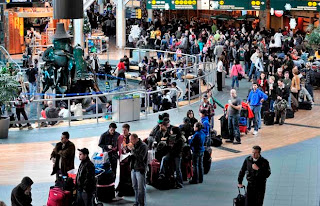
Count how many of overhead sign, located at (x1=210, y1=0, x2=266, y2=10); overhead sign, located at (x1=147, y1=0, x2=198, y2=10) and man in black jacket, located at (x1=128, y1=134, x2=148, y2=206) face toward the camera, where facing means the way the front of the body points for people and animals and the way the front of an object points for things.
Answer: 2

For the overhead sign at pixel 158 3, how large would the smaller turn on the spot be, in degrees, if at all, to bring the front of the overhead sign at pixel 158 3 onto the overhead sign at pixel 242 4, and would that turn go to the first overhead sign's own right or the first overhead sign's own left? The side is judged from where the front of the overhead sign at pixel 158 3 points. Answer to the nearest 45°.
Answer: approximately 90° to the first overhead sign's own left

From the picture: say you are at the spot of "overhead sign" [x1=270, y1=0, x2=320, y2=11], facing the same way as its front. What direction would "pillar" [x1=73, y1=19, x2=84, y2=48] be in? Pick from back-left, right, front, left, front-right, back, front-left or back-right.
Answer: right

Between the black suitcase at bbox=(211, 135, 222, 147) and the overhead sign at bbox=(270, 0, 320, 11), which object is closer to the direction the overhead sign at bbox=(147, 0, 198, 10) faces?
the black suitcase

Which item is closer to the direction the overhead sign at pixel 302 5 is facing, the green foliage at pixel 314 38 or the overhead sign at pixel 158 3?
the green foliage

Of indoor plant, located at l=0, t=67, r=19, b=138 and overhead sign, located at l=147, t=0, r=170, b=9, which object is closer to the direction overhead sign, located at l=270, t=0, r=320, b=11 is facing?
the indoor plant

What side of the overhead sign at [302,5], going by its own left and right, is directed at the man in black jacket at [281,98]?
front

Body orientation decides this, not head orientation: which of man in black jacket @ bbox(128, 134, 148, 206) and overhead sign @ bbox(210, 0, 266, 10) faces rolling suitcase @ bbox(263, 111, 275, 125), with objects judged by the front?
the overhead sign

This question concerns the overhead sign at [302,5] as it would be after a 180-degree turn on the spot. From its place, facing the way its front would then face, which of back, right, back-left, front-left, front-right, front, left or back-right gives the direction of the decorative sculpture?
back-left

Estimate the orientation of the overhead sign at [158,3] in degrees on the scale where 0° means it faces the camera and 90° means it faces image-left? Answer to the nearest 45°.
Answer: approximately 0°

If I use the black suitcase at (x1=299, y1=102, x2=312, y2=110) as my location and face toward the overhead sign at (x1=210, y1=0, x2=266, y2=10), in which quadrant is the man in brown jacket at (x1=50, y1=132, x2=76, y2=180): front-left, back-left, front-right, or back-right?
back-left
